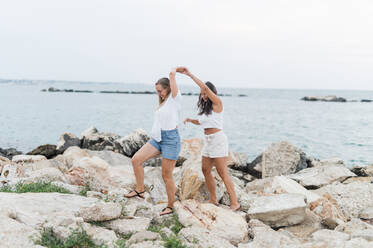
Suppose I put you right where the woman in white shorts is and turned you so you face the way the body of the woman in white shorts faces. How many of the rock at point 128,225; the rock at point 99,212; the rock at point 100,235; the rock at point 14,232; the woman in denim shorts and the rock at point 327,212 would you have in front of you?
5

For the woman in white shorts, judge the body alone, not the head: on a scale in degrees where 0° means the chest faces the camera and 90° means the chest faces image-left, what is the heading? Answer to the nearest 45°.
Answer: approximately 45°

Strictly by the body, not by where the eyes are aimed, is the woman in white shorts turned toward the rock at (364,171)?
no

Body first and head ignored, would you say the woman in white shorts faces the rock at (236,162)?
no

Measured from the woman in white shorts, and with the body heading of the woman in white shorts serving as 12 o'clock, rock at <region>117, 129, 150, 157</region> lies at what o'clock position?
The rock is roughly at 4 o'clock from the woman in white shorts.

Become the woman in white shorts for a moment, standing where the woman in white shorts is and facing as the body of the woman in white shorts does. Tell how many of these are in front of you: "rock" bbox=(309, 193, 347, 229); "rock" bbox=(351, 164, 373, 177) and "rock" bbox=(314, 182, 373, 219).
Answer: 0

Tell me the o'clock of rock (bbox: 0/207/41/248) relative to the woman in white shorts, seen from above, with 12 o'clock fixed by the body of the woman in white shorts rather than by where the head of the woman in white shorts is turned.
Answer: The rock is roughly at 12 o'clock from the woman in white shorts.

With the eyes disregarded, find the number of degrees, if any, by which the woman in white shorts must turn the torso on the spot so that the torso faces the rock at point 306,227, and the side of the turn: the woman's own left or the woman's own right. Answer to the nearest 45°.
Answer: approximately 135° to the woman's own left

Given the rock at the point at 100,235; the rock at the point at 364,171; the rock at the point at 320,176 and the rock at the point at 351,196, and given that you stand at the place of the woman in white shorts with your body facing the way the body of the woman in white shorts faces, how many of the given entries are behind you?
3

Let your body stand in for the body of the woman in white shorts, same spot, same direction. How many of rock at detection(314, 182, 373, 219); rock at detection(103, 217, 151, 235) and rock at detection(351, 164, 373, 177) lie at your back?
2

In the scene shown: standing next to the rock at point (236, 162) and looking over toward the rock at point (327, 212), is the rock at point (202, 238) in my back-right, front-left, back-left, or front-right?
front-right

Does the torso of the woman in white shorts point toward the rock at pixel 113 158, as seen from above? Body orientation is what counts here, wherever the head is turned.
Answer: no

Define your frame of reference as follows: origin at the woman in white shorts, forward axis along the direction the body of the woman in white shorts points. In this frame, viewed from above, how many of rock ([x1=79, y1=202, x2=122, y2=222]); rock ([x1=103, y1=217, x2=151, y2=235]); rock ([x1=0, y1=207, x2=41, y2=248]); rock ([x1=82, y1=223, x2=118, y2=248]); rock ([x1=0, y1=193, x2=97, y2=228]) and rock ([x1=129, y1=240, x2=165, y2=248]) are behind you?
0

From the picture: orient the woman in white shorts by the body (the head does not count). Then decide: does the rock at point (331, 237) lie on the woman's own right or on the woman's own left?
on the woman's own left

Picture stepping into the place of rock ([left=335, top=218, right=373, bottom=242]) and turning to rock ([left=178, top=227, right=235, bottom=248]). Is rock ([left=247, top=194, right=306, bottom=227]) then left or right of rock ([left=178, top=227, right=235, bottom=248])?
right

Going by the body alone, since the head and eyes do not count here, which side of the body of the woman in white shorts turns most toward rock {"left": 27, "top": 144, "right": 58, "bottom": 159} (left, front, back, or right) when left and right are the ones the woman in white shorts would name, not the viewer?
right

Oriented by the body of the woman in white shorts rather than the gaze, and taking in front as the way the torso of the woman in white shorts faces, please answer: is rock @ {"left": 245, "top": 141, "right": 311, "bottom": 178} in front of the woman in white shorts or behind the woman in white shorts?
behind
